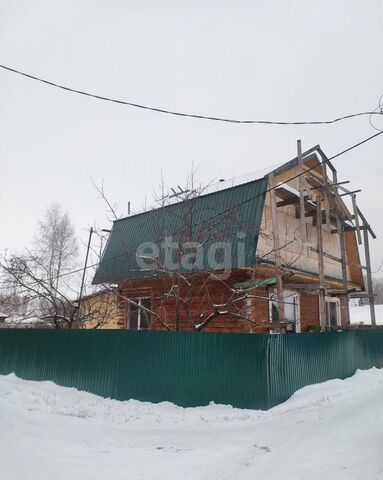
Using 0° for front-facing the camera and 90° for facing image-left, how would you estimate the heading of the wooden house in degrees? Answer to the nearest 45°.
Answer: approximately 315°
